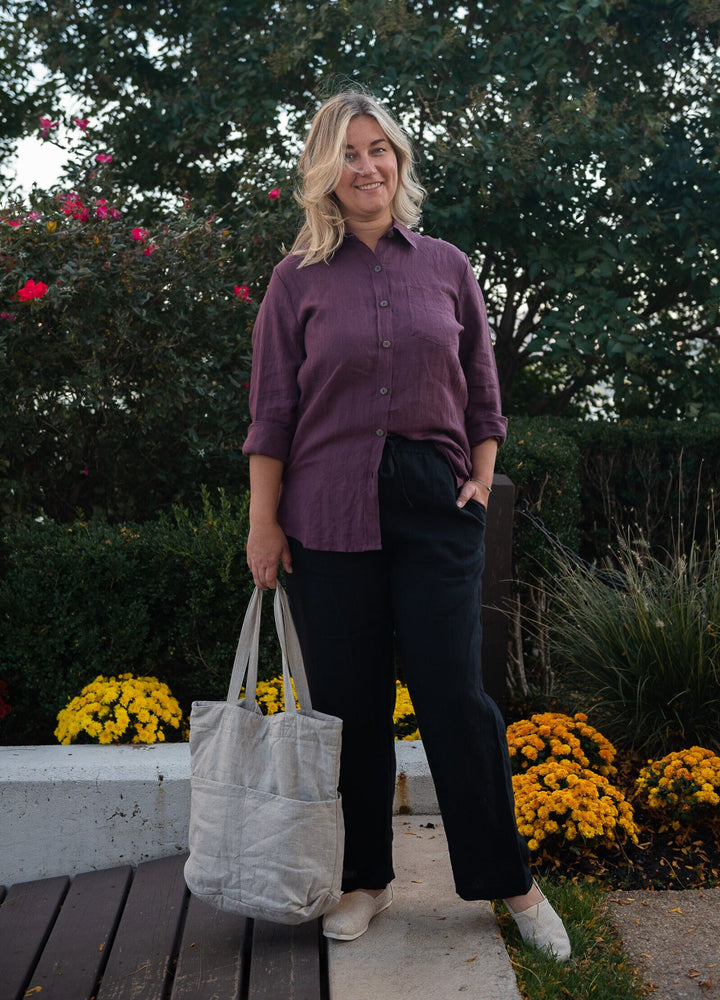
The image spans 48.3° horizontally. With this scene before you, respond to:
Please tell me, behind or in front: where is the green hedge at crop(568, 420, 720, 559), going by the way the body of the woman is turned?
behind

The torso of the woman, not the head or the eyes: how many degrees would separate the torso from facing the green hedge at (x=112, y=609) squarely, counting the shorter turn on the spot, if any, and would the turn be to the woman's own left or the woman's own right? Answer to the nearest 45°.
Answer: approximately 135° to the woman's own right

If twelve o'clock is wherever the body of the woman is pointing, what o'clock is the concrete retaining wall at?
The concrete retaining wall is roughly at 4 o'clock from the woman.

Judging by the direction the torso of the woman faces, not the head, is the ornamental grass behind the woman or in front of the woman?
behind

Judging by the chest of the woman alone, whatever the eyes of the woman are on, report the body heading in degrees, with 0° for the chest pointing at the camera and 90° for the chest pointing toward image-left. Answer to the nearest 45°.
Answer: approximately 0°

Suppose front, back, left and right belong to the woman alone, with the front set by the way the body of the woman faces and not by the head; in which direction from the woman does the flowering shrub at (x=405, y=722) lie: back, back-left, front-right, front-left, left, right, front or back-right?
back

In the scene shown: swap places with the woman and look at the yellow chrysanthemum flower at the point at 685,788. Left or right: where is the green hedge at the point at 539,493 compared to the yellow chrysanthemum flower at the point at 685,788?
left

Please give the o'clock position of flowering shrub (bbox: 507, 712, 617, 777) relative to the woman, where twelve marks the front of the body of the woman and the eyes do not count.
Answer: The flowering shrub is roughly at 7 o'clock from the woman.
